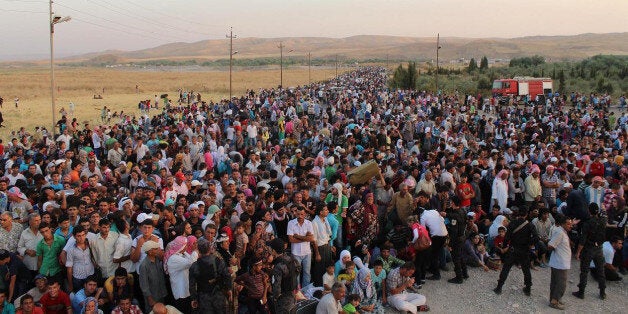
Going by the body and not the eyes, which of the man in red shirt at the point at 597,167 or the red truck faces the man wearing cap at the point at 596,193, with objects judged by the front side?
the man in red shirt

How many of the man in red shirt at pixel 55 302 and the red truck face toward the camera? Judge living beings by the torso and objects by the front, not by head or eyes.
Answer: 1

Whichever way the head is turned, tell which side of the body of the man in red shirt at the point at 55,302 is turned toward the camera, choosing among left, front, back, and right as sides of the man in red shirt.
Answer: front

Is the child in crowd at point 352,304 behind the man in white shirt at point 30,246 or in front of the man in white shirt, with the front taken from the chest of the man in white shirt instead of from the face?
in front

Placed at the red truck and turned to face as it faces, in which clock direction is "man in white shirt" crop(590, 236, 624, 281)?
The man in white shirt is roughly at 9 o'clock from the red truck.

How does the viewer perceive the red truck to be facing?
facing to the left of the viewer

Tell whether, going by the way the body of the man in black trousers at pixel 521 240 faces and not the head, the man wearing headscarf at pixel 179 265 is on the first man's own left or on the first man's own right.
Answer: on the first man's own left

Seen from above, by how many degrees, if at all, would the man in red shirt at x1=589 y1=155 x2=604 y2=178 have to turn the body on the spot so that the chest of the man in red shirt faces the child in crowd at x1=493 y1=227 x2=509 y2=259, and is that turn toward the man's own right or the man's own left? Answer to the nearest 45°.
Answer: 0° — they already face them

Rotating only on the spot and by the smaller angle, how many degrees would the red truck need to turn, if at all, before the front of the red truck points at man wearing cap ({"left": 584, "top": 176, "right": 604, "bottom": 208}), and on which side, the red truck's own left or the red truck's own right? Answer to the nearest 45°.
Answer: approximately 90° to the red truck's own left

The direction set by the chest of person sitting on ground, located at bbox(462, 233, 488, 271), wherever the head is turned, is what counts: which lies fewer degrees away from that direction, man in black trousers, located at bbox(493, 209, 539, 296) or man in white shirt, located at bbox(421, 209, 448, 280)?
the man in black trousers
